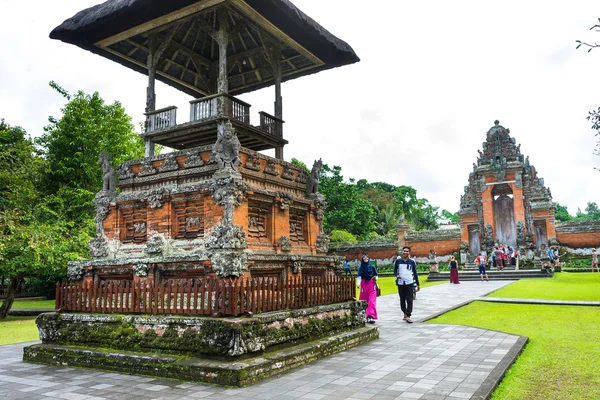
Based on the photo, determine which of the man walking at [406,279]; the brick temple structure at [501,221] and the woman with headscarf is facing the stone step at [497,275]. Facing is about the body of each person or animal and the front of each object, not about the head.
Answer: the brick temple structure

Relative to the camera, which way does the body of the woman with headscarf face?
toward the camera

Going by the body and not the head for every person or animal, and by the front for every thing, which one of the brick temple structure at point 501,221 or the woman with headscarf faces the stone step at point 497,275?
the brick temple structure

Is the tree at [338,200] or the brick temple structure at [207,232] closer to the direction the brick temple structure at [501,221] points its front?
the brick temple structure

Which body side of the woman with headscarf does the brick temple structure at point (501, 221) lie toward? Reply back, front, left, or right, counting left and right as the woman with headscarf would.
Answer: back

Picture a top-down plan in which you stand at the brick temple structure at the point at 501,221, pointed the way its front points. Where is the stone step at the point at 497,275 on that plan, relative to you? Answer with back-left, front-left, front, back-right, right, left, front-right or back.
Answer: front

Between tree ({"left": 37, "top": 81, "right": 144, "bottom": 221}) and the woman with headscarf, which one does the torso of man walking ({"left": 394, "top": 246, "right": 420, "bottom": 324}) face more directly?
the woman with headscarf

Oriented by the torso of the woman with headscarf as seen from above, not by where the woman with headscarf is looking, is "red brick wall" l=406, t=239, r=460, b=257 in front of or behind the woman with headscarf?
behind

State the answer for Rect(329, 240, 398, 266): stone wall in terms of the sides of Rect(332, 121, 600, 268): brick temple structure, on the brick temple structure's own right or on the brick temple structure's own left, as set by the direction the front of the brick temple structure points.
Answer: on the brick temple structure's own right

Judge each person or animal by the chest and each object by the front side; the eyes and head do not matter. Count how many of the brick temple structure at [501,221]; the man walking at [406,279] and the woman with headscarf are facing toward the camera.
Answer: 3

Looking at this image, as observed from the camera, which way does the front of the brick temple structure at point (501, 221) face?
facing the viewer

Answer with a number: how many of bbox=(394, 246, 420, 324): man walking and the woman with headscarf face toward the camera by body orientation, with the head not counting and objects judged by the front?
2

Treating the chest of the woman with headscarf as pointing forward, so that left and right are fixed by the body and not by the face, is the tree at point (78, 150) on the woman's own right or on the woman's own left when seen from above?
on the woman's own right

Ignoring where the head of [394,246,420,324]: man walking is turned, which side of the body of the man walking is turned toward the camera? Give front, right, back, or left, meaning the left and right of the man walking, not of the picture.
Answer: front
